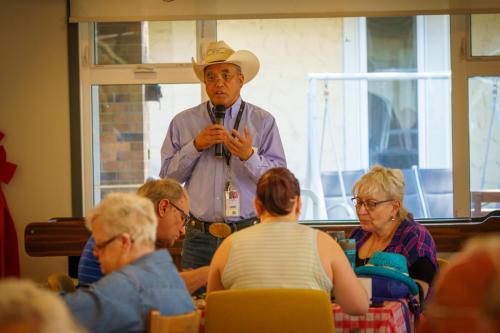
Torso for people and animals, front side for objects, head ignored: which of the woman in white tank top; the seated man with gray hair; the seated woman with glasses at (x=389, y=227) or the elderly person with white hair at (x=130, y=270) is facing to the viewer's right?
the seated man with gray hair

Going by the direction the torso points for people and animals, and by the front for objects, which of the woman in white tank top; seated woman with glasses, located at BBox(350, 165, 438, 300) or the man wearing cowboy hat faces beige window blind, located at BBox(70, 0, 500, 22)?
the woman in white tank top

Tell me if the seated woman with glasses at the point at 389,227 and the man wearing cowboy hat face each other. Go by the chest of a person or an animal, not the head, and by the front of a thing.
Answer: no

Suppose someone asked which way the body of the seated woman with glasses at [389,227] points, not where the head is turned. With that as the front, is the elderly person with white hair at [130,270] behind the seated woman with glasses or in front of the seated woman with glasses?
in front

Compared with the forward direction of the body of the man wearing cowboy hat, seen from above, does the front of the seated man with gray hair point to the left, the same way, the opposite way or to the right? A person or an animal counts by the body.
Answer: to the left

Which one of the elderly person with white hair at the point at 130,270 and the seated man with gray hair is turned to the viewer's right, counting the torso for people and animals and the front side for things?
the seated man with gray hair

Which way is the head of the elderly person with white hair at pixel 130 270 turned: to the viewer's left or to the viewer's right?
to the viewer's left

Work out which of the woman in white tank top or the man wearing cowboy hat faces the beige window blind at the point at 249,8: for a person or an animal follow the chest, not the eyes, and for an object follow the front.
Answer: the woman in white tank top

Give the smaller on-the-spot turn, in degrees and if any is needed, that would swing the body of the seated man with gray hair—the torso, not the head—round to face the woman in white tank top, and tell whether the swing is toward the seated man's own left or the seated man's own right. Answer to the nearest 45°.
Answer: approximately 45° to the seated man's own right

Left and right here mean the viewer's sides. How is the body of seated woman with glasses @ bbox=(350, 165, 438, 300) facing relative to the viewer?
facing the viewer and to the left of the viewer

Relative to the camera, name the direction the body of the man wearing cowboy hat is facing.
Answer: toward the camera

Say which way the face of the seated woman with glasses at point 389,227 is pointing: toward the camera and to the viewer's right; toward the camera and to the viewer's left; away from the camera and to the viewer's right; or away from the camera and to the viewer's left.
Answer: toward the camera and to the viewer's left

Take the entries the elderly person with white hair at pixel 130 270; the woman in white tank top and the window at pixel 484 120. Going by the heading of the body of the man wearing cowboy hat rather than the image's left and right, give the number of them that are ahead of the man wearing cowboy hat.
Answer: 2

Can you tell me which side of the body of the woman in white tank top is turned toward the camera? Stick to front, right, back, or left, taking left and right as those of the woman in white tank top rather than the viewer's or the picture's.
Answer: back

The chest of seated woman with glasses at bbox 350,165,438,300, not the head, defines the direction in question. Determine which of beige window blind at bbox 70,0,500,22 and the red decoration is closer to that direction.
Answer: the red decoration

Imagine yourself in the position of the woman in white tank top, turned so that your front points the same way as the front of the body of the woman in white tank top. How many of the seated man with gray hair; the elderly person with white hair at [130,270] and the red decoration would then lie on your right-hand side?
0

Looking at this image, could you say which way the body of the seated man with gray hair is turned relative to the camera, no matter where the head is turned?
to the viewer's right

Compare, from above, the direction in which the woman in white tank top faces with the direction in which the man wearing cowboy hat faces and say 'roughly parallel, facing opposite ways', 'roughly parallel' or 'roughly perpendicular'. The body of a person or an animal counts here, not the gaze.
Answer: roughly parallel, facing opposite ways

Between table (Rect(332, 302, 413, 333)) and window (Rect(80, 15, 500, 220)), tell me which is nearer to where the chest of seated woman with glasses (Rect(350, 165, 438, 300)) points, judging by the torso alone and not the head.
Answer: the table
